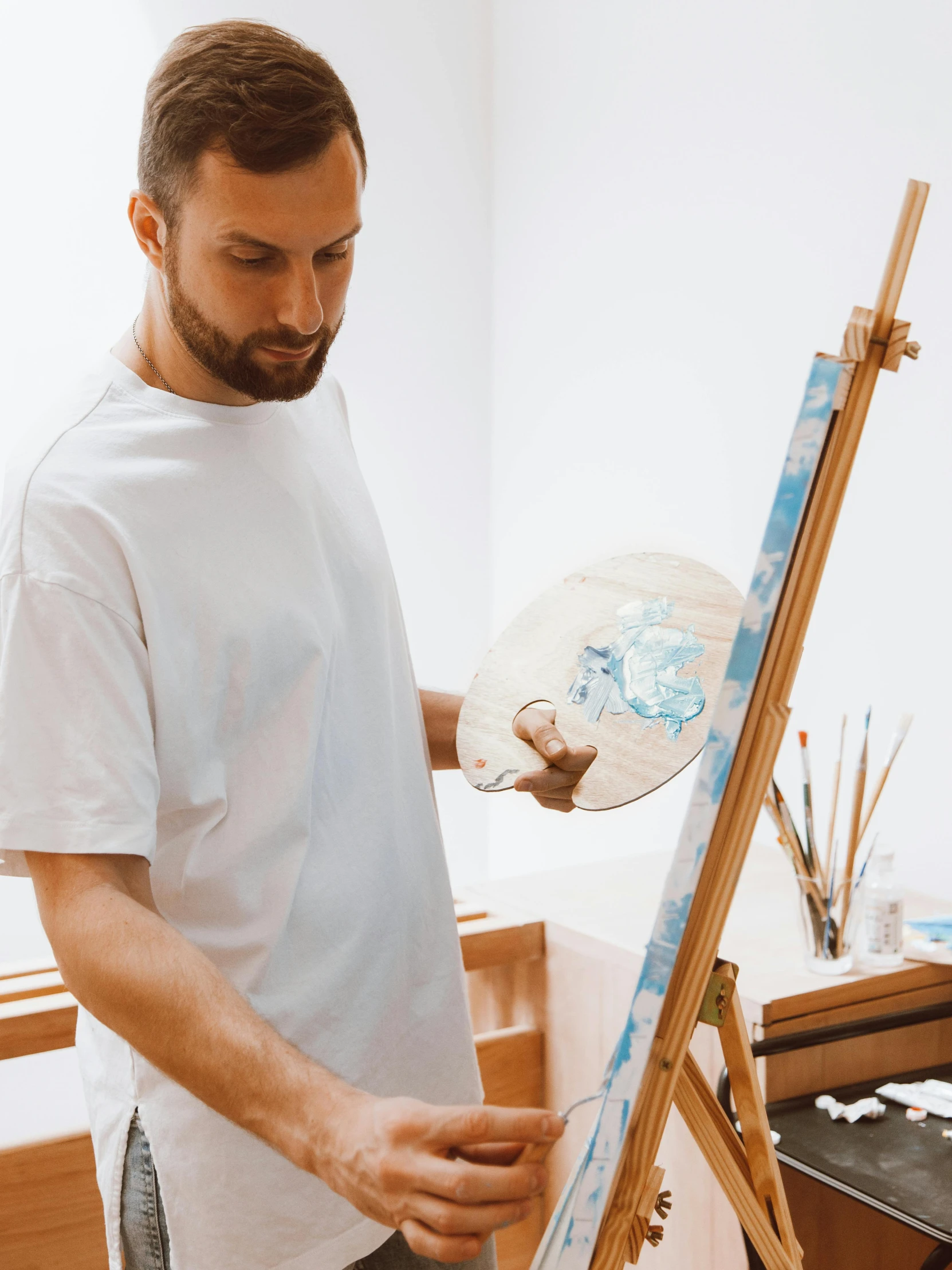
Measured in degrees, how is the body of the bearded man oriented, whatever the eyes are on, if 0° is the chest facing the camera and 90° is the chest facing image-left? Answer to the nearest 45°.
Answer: approximately 315°

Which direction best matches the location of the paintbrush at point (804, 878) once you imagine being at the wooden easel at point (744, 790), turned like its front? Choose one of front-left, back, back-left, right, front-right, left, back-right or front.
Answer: right

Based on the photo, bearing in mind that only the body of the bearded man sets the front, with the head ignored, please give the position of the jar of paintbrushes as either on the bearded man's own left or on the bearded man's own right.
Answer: on the bearded man's own left

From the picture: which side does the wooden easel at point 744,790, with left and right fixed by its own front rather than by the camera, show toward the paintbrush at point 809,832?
right

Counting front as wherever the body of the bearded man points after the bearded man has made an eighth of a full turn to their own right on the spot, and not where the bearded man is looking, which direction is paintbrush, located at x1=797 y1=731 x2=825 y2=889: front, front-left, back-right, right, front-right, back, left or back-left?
back-left

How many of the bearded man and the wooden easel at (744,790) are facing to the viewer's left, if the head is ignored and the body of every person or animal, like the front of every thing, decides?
1

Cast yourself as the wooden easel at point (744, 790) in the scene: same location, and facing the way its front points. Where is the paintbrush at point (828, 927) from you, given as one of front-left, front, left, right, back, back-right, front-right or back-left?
right

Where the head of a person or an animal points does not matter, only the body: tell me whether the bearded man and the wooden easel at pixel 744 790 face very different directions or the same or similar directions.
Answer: very different directions

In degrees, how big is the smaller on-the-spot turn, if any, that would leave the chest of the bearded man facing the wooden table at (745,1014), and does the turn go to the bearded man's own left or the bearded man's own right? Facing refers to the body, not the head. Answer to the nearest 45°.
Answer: approximately 90° to the bearded man's own left

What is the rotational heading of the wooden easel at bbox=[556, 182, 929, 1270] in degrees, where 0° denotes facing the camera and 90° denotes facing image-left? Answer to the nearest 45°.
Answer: approximately 90°
